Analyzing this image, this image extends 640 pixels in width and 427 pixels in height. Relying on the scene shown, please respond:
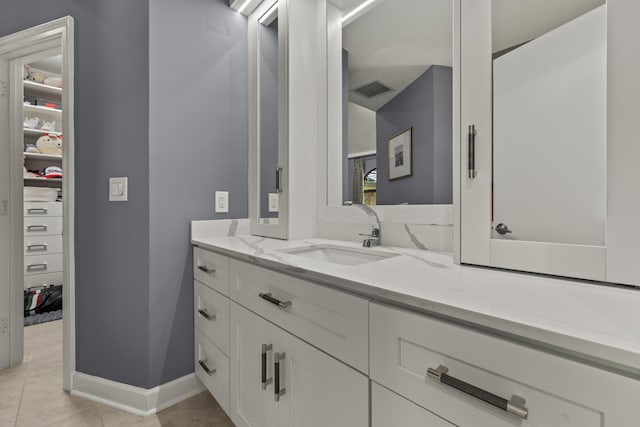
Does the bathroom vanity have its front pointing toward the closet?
no

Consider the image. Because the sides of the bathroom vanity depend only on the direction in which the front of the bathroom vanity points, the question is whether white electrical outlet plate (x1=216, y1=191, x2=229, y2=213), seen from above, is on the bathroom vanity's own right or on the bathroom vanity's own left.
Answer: on the bathroom vanity's own right

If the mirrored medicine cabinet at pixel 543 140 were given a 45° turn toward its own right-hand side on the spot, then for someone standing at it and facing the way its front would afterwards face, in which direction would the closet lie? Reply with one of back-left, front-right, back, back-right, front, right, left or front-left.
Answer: front

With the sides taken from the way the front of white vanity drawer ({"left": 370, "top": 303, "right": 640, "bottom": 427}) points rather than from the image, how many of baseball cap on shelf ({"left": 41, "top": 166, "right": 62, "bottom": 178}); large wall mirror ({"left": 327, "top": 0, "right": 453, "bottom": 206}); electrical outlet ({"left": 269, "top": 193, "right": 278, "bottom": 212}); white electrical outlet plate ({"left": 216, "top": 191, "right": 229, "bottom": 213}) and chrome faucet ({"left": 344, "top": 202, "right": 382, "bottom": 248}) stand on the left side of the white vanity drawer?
0

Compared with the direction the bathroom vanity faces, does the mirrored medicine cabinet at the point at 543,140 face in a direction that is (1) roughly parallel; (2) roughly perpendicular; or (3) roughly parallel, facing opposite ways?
roughly parallel

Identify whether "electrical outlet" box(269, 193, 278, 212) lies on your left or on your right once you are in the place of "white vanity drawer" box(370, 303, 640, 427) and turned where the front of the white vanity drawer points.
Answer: on your right

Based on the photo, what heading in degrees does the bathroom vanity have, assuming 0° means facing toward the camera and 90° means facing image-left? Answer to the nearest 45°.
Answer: approximately 45°

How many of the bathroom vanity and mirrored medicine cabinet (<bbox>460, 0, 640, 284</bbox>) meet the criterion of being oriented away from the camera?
0

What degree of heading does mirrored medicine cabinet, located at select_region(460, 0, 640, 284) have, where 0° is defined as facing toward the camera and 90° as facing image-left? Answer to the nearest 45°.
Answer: approximately 45°

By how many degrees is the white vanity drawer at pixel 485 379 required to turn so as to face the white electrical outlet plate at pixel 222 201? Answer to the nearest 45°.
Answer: approximately 90° to its right

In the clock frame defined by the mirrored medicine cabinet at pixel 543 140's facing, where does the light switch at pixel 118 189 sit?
The light switch is roughly at 1 o'clock from the mirrored medicine cabinet.

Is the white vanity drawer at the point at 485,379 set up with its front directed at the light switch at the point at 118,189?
no

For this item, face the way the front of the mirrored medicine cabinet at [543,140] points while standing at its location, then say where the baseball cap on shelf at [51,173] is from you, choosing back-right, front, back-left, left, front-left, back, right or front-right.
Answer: front-right

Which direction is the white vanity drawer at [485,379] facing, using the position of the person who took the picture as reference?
facing the viewer and to the left of the viewer
